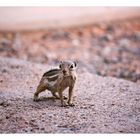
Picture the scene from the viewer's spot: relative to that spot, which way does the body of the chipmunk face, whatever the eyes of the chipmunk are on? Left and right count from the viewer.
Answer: facing the viewer and to the right of the viewer
